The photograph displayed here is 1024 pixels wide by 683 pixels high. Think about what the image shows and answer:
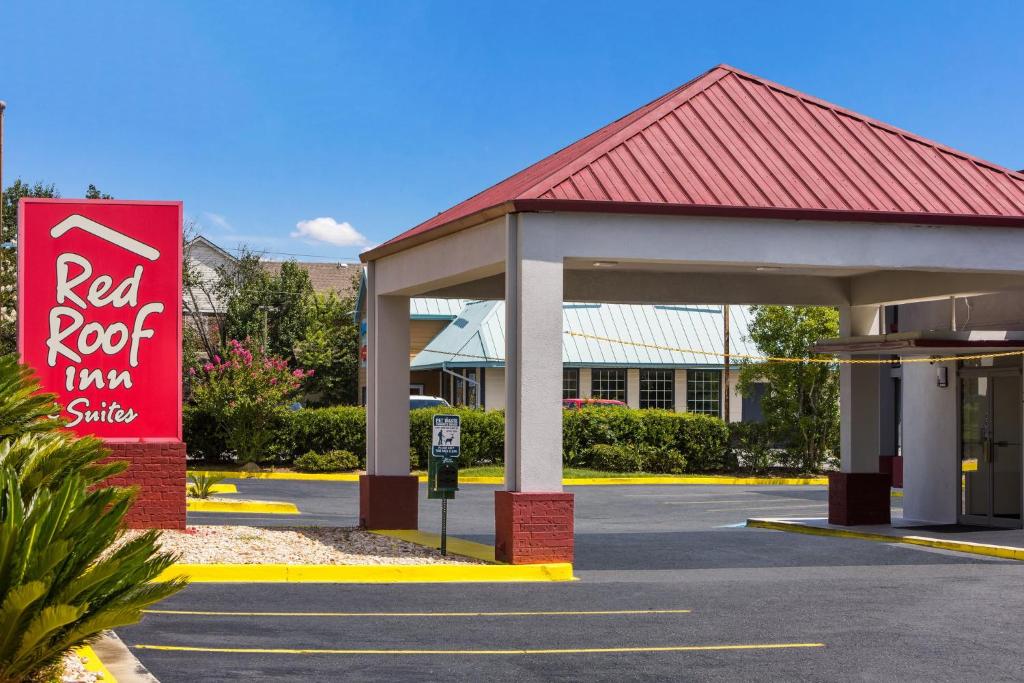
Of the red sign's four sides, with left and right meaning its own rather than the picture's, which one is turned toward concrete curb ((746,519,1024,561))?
left

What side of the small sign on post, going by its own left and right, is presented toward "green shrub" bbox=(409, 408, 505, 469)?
back

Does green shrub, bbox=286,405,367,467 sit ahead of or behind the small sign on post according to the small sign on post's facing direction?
behind

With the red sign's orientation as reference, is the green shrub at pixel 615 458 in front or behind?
behind

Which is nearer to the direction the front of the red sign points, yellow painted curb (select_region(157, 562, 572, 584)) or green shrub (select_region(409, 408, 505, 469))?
the yellow painted curb

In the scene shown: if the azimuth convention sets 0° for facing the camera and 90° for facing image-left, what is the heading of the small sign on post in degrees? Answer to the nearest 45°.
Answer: approximately 0°

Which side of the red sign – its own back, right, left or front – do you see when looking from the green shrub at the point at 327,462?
back

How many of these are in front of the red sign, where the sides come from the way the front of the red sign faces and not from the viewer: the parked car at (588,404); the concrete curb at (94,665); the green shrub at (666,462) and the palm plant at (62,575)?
2

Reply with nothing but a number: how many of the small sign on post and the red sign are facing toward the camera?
2

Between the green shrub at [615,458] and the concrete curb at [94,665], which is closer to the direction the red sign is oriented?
the concrete curb
